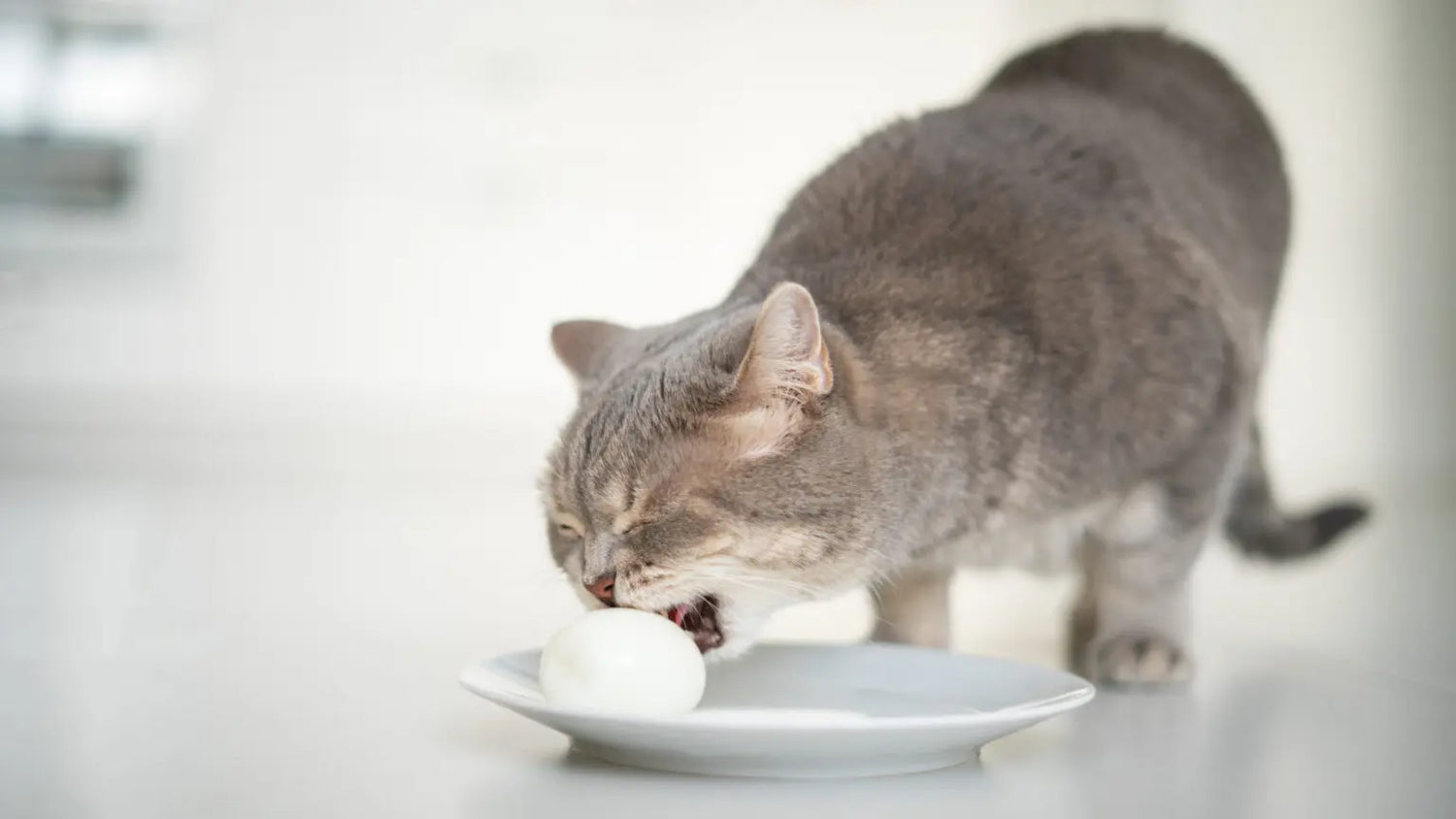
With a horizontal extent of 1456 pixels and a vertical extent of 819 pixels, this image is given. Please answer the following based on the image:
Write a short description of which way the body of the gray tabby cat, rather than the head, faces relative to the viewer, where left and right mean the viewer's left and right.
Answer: facing the viewer and to the left of the viewer

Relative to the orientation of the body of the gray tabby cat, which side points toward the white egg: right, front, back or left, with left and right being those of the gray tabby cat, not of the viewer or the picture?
front
